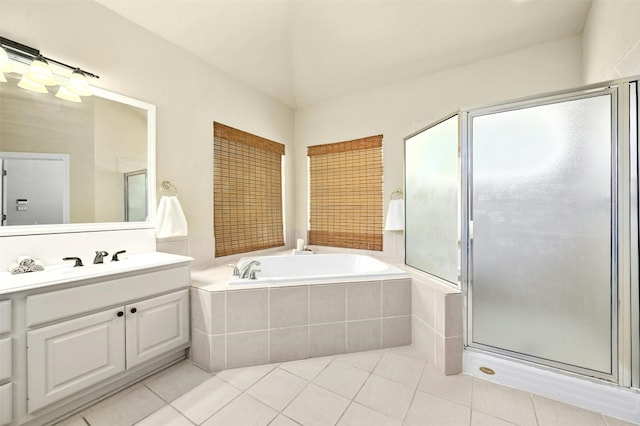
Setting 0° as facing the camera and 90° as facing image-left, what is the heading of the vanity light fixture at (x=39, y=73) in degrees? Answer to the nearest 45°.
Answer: approximately 315°

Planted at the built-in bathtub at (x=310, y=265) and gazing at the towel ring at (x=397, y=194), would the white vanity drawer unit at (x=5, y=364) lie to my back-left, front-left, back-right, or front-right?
back-right

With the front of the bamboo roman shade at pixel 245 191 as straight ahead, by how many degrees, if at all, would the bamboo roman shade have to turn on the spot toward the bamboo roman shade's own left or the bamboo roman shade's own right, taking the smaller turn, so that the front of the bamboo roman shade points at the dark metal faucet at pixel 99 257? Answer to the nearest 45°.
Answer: approximately 90° to the bamboo roman shade's own right
